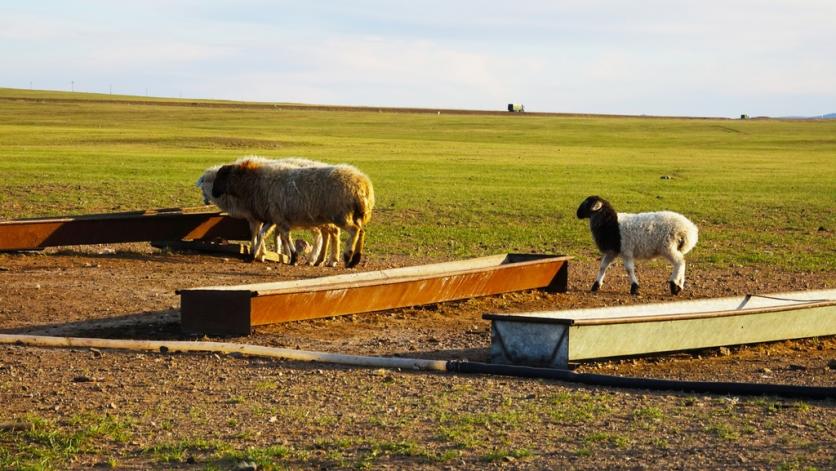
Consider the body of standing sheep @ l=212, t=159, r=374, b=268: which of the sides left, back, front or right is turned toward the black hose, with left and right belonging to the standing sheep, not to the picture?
left

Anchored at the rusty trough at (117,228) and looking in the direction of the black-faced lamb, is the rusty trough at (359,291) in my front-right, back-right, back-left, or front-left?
front-right

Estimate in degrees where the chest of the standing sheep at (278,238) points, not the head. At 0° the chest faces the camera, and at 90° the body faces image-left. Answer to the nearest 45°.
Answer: approximately 90°

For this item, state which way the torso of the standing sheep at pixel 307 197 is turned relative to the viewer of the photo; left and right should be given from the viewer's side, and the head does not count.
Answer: facing to the left of the viewer

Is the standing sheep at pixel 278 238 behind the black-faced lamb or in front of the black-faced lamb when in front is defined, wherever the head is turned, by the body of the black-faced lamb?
in front

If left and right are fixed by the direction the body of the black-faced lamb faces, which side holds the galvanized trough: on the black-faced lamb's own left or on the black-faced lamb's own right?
on the black-faced lamb's own left

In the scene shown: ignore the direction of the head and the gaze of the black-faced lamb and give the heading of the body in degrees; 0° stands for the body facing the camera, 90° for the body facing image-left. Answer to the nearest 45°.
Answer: approximately 90°

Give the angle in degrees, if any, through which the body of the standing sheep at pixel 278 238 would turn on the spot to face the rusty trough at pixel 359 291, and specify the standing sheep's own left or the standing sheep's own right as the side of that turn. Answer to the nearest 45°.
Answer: approximately 90° to the standing sheep's own left

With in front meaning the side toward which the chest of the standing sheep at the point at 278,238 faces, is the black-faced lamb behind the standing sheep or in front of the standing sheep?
behind

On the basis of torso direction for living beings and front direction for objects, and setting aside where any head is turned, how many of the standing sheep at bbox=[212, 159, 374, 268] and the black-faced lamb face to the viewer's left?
2

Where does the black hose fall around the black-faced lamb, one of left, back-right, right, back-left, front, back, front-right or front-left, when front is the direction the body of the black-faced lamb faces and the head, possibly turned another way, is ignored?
left
